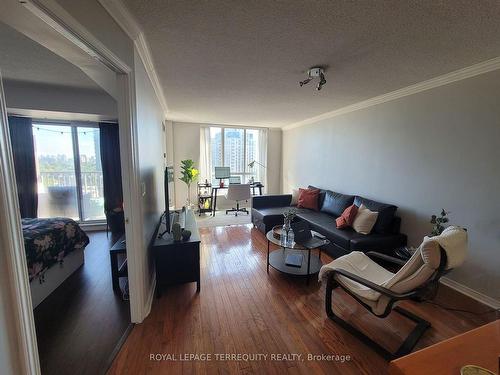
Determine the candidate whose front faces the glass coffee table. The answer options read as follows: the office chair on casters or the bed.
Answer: the bed

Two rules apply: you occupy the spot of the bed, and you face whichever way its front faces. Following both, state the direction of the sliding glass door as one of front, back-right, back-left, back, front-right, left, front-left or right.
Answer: back-left

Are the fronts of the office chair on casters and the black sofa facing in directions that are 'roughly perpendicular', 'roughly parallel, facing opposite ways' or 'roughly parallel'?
roughly perpendicular

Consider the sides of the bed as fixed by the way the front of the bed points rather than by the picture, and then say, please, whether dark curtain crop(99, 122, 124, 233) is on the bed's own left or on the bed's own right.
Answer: on the bed's own left

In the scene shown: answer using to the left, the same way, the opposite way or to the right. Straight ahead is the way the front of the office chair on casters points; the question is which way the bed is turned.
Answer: to the right

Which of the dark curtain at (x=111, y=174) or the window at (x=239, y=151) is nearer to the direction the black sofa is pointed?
the dark curtain

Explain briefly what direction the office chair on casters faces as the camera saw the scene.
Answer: facing away from the viewer

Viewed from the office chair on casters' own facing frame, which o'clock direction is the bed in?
The bed is roughly at 7 o'clock from the office chair on casters.

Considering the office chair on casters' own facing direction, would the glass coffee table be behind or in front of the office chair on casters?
behind
